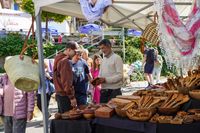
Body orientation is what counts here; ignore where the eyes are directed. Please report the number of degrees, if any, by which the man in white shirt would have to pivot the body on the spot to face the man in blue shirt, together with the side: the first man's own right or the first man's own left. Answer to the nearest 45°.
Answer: approximately 45° to the first man's own right

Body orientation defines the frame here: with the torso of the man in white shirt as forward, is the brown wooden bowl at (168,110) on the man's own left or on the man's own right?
on the man's own left

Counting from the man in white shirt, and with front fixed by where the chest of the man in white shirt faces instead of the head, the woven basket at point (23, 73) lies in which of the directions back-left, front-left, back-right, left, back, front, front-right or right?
front

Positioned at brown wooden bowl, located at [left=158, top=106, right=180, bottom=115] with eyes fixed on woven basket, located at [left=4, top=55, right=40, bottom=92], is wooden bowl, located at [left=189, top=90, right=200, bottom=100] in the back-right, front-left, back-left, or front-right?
back-right

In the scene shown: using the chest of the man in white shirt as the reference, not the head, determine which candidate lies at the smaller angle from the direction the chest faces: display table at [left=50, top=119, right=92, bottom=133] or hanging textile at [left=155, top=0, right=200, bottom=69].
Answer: the display table

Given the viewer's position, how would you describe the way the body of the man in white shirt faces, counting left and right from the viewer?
facing the viewer and to the left of the viewer

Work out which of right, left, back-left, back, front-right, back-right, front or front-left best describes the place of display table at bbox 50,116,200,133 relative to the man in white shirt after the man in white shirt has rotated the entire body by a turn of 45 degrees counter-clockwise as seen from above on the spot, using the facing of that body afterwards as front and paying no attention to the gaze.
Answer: front

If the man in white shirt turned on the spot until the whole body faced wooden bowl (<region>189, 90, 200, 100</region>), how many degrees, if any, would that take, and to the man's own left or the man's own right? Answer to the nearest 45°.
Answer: approximately 90° to the man's own left

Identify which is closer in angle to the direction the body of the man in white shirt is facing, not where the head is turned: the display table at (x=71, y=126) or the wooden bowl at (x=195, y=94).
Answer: the display table

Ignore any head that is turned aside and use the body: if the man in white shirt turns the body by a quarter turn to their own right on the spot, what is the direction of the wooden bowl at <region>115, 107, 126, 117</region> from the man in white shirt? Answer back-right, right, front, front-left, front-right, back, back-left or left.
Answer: back-left
